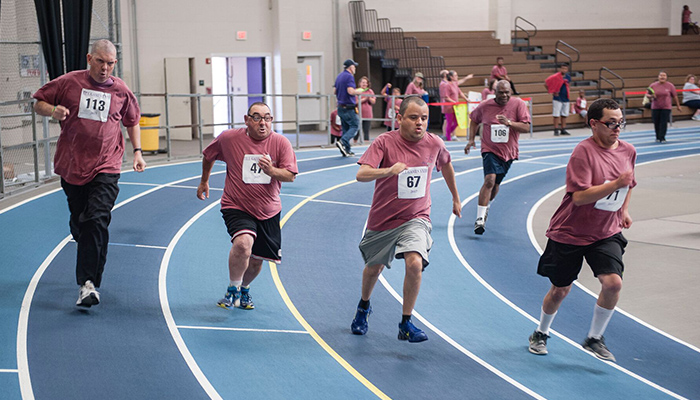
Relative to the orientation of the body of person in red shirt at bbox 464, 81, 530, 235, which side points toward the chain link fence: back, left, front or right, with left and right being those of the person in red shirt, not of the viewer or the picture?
right

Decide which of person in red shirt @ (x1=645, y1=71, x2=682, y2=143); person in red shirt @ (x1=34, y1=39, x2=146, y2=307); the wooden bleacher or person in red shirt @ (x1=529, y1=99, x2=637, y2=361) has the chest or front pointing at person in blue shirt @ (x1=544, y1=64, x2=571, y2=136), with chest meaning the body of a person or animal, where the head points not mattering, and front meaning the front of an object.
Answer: the wooden bleacher

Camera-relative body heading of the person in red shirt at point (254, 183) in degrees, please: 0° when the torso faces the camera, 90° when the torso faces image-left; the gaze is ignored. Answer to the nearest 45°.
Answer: approximately 0°

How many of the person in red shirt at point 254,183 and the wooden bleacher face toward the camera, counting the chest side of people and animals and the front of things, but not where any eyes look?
2

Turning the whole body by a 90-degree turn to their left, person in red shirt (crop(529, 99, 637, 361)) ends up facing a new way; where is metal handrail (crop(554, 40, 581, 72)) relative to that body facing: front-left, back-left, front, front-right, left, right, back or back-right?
front-left

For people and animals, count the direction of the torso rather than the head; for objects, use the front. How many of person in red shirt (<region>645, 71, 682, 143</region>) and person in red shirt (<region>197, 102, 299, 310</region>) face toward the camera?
2

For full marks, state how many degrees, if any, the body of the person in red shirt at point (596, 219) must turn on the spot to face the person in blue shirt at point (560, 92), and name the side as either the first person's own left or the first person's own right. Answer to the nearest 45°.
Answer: approximately 135° to the first person's own left

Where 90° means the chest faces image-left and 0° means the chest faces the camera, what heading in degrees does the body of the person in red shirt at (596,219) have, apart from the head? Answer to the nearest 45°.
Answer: approximately 315°

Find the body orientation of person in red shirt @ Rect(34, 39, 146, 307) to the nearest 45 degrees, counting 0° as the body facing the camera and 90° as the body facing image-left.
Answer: approximately 0°

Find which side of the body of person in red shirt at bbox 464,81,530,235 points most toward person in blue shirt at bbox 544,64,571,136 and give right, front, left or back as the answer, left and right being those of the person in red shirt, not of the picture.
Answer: back

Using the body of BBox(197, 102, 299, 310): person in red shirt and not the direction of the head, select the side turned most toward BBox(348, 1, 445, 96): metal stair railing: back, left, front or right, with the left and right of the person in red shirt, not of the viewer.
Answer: back

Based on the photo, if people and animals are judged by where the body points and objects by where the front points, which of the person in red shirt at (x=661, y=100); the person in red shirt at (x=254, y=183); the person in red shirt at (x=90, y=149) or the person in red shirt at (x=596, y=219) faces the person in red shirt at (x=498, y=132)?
the person in red shirt at (x=661, y=100)

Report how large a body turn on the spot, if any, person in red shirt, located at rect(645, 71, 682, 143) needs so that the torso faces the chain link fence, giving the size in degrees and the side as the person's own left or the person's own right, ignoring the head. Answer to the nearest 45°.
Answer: approximately 45° to the person's own right
